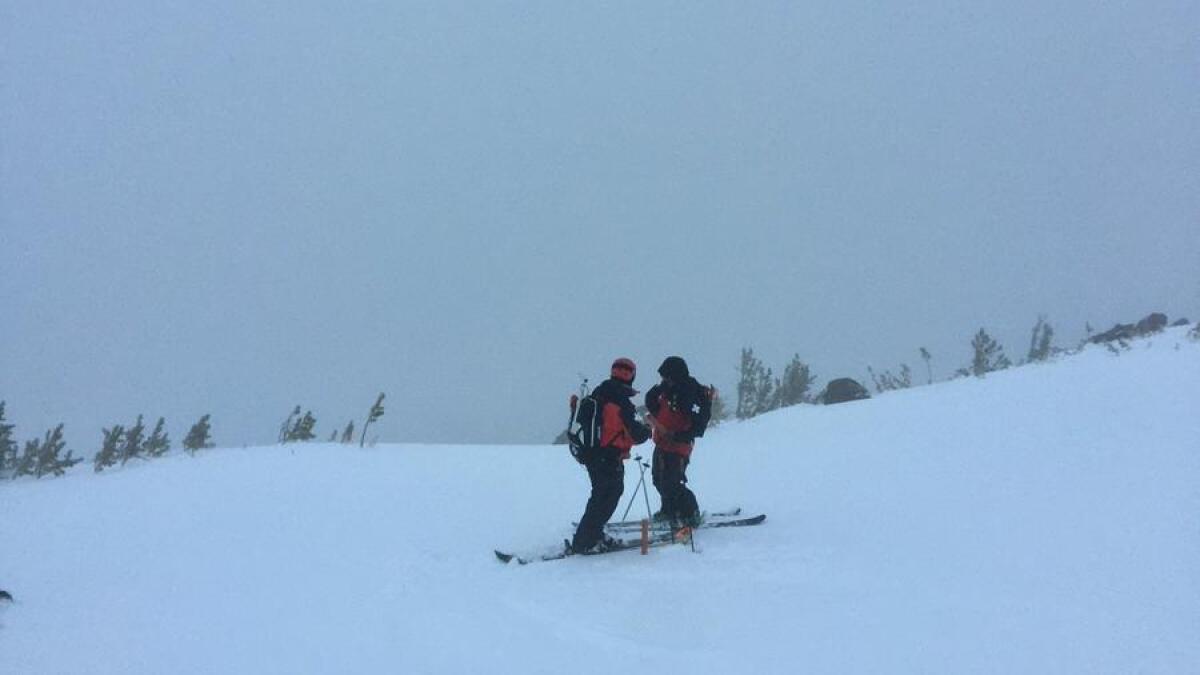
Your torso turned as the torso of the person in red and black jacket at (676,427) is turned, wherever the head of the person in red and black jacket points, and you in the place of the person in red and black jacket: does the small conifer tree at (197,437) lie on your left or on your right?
on your right

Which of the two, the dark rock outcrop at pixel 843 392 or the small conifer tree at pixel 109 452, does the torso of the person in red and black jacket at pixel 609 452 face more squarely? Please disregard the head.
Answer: the dark rock outcrop

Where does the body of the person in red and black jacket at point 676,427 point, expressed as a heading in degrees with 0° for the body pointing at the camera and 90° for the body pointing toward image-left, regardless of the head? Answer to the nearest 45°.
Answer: approximately 45°

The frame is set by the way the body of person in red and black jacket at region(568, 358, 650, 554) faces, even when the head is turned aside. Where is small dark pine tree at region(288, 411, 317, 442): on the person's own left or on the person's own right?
on the person's own left

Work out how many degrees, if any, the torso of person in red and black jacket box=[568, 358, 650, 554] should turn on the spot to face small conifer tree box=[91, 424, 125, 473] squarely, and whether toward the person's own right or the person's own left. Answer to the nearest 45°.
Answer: approximately 135° to the person's own left

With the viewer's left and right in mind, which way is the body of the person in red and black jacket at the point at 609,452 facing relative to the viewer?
facing to the right of the viewer

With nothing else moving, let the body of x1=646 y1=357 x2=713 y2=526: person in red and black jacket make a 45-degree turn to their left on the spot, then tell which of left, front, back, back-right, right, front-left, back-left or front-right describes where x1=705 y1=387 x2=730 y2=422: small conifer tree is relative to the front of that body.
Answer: back

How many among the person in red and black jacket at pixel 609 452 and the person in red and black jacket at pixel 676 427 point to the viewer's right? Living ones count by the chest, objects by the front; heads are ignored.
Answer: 1

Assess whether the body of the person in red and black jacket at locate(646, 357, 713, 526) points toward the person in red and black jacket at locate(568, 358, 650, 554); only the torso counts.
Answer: yes

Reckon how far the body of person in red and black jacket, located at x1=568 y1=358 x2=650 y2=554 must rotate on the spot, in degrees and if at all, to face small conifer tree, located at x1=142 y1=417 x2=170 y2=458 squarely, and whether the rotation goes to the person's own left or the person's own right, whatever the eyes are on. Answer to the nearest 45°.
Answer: approximately 135° to the person's own left
